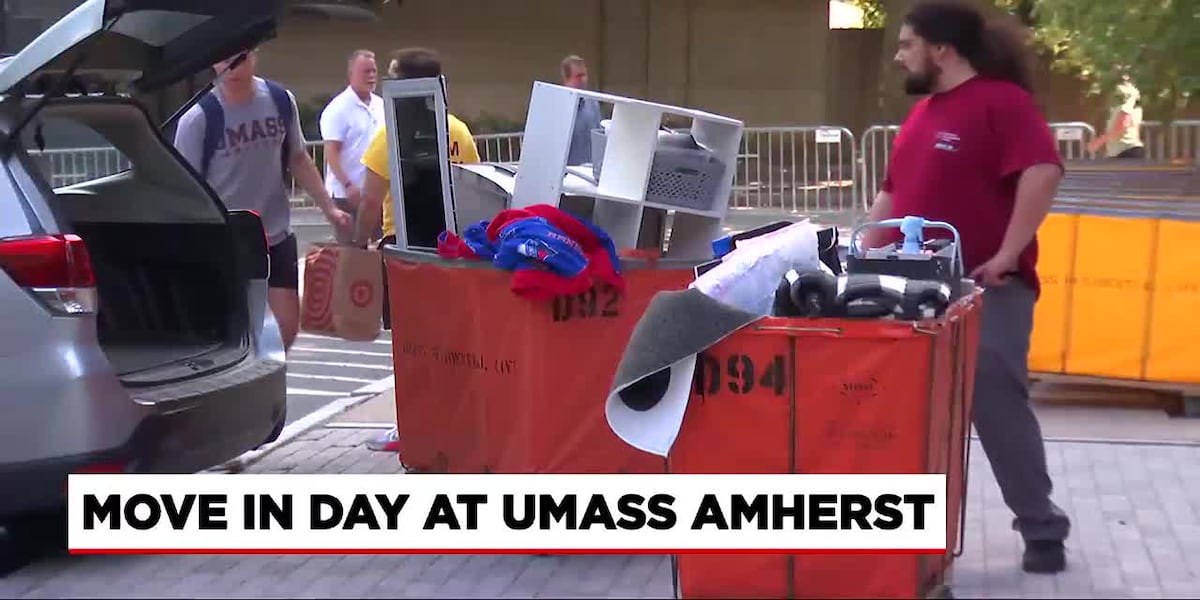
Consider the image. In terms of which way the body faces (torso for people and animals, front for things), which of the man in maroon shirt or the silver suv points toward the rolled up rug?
the man in maroon shirt

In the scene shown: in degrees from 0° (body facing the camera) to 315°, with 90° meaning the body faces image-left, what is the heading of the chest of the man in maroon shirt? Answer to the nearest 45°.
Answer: approximately 45°

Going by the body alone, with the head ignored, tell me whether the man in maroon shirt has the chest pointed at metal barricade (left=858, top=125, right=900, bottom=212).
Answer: no

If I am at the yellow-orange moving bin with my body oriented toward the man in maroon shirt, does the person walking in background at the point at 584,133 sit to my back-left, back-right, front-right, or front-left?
back-right

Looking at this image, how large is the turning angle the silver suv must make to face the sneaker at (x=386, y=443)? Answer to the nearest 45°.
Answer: approximately 90° to its right

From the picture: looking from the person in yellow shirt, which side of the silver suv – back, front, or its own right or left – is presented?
right

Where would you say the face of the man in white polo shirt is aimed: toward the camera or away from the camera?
toward the camera

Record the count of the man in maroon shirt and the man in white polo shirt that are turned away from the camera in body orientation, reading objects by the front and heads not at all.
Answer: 0

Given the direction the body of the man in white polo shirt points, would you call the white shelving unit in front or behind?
in front

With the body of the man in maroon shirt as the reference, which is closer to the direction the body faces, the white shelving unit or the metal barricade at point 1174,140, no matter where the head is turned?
the white shelving unit

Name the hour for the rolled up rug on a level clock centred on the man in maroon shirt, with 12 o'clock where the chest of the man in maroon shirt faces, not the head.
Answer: The rolled up rug is roughly at 12 o'clock from the man in maroon shirt.

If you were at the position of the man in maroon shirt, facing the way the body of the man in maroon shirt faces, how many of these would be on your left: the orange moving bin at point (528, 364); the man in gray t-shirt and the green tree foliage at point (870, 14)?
0

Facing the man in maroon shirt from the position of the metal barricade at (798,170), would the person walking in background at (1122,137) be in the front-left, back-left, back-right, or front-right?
front-left

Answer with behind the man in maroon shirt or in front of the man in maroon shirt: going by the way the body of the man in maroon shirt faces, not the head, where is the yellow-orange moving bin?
behind

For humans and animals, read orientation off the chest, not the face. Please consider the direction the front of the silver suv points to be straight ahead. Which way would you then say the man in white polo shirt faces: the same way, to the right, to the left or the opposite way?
the opposite way

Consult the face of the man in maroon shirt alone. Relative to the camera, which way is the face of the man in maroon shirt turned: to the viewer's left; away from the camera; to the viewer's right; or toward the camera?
to the viewer's left

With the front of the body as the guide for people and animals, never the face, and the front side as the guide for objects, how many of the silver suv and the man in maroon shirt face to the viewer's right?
0
